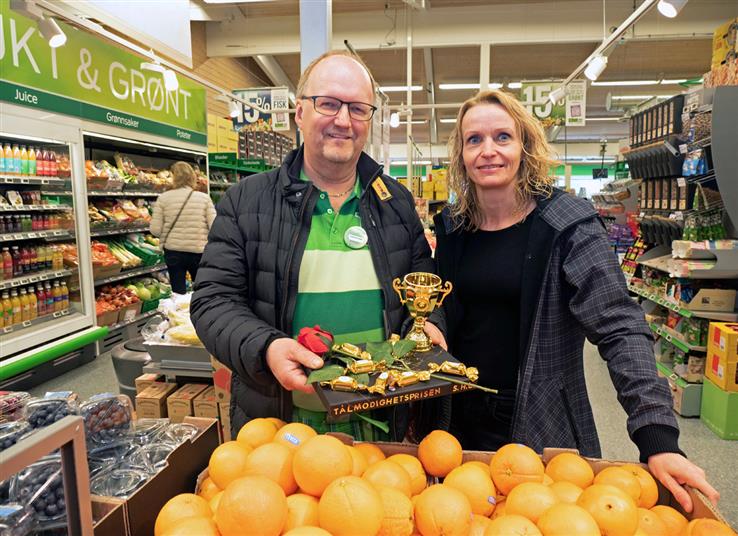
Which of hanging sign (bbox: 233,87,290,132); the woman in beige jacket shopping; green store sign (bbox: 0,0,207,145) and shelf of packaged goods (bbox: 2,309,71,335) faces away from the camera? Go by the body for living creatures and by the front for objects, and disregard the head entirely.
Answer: the woman in beige jacket shopping

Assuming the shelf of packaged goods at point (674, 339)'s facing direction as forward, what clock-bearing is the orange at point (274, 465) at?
The orange is roughly at 11 o'clock from the shelf of packaged goods.

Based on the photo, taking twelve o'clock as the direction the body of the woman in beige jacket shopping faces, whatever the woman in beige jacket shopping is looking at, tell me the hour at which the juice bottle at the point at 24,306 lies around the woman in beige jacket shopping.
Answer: The juice bottle is roughly at 8 o'clock from the woman in beige jacket shopping.

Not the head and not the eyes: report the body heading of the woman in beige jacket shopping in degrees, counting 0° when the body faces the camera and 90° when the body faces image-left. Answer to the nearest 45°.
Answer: approximately 180°

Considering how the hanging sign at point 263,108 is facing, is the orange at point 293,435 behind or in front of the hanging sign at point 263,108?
in front

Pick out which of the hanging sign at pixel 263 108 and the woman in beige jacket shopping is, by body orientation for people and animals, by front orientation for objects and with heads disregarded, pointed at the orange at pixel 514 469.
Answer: the hanging sign

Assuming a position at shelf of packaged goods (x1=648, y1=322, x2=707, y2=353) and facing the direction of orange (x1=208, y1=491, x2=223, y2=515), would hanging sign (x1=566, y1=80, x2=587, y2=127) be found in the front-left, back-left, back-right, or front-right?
back-right

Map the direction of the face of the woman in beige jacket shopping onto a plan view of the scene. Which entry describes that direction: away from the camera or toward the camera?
away from the camera

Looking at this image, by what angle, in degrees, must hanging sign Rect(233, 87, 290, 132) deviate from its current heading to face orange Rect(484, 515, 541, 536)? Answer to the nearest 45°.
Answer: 0° — it already faces it

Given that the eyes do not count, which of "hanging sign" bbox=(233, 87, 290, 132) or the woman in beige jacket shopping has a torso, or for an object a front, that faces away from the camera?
the woman in beige jacket shopping

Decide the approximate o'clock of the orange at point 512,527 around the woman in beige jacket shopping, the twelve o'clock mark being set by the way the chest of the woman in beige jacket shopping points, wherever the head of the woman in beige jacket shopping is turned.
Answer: The orange is roughly at 6 o'clock from the woman in beige jacket shopping.

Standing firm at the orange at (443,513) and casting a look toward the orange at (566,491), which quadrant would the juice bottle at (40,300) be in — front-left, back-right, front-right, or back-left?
back-left

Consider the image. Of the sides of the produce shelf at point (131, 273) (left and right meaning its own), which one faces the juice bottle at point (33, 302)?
right

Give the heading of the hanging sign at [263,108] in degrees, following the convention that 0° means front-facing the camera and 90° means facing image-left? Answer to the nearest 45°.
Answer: approximately 0°

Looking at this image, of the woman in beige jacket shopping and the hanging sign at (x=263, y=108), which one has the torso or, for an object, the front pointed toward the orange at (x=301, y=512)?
the hanging sign

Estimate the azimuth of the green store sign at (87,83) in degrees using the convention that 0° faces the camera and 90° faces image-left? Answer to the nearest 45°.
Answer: approximately 315°
